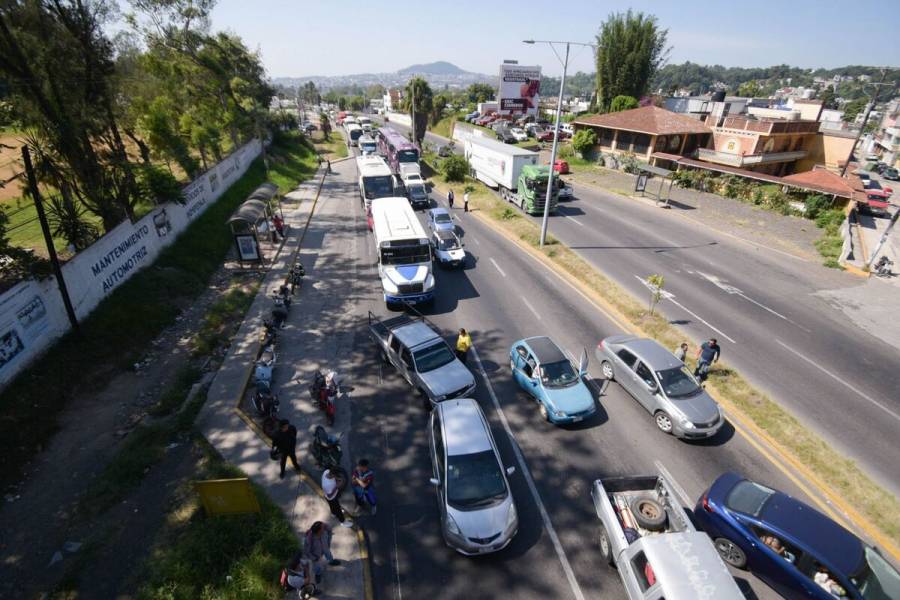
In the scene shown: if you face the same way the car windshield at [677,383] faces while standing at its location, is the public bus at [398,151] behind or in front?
behind

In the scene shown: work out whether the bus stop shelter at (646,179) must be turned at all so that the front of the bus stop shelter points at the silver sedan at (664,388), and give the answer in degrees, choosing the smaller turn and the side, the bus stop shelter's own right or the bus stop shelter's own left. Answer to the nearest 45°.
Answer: approximately 45° to the bus stop shelter's own left

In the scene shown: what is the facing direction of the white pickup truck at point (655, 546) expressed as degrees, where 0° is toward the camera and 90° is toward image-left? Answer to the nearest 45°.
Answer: approximately 315°

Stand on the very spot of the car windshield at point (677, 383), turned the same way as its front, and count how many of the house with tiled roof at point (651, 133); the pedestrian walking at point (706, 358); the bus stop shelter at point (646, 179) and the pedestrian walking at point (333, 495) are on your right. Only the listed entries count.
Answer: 1

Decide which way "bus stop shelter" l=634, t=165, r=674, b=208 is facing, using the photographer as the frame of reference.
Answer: facing the viewer and to the left of the viewer

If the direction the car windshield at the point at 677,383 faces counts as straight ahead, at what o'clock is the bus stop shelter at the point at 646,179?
The bus stop shelter is roughly at 7 o'clock from the car windshield.

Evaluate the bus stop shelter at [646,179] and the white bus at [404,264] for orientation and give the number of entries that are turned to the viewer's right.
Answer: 0

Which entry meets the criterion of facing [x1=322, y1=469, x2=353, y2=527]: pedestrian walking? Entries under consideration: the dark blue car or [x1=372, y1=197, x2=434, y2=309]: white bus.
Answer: the white bus

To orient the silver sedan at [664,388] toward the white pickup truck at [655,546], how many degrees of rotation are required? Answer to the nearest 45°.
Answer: approximately 45° to its right

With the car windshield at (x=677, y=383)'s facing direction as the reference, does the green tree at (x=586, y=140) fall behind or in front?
behind

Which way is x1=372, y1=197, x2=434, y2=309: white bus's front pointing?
toward the camera

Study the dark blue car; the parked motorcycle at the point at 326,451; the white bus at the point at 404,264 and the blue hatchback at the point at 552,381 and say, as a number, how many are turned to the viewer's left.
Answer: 0

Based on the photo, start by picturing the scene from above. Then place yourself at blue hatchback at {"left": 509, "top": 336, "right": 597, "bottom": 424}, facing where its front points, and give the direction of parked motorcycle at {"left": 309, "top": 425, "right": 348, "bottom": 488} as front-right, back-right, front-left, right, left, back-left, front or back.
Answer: right

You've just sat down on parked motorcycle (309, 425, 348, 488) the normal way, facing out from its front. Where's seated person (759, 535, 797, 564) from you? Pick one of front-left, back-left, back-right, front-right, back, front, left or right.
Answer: front

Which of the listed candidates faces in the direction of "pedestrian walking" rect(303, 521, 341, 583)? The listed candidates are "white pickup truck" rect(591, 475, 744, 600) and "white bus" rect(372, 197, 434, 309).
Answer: the white bus

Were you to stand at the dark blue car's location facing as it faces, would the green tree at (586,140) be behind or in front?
behind

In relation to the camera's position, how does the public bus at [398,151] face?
facing the viewer and to the right of the viewer

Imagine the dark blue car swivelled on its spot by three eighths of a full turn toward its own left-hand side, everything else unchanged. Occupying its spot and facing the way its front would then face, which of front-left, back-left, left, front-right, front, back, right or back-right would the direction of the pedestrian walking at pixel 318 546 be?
back-left

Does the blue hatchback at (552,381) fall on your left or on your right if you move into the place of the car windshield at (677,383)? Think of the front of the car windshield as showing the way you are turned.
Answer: on your right
